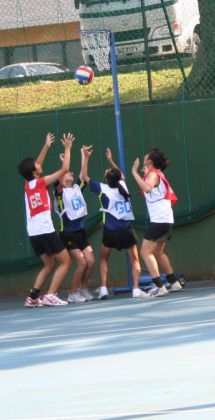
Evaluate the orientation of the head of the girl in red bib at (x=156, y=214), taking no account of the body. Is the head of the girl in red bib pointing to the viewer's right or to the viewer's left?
to the viewer's left

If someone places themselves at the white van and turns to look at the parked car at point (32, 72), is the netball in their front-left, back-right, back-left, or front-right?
front-left

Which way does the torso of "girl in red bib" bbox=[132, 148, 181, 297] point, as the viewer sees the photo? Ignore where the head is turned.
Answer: to the viewer's left
